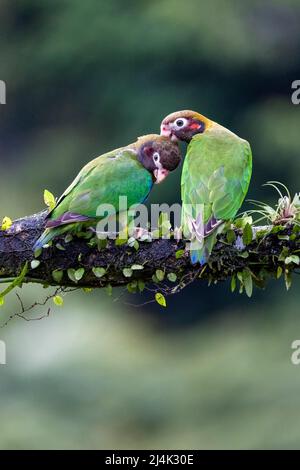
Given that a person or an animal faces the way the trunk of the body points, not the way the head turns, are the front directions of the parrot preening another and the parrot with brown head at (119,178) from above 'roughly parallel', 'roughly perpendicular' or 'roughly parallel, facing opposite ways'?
roughly perpendicular

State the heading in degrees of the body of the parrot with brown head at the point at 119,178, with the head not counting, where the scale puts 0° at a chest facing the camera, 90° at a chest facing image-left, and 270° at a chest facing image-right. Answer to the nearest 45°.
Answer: approximately 270°

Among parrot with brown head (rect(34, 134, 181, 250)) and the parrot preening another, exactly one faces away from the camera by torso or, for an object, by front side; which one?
the parrot preening another

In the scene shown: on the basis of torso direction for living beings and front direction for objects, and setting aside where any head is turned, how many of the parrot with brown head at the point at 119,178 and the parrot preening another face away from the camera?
1

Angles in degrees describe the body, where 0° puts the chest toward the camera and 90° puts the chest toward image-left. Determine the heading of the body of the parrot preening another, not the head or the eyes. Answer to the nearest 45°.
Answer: approximately 180°
